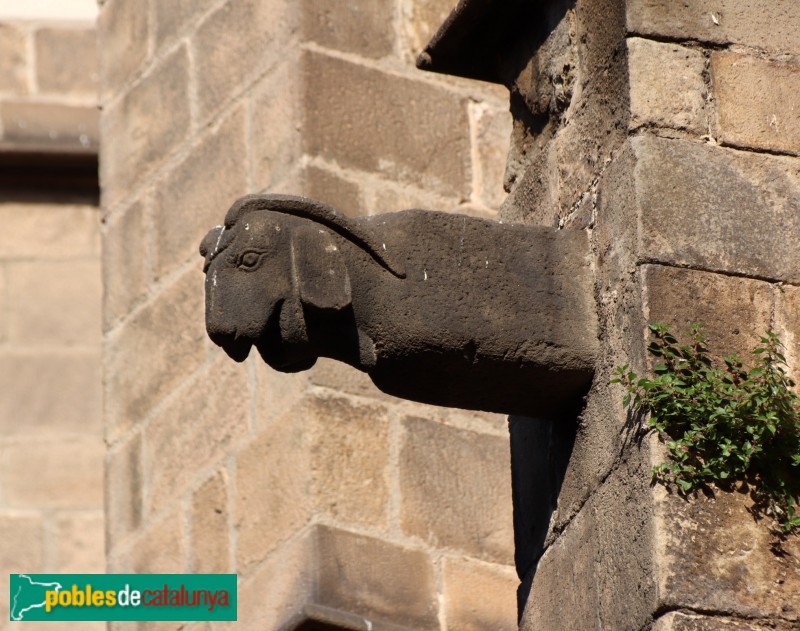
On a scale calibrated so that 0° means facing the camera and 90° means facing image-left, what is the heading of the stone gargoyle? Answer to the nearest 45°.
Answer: approximately 90°
